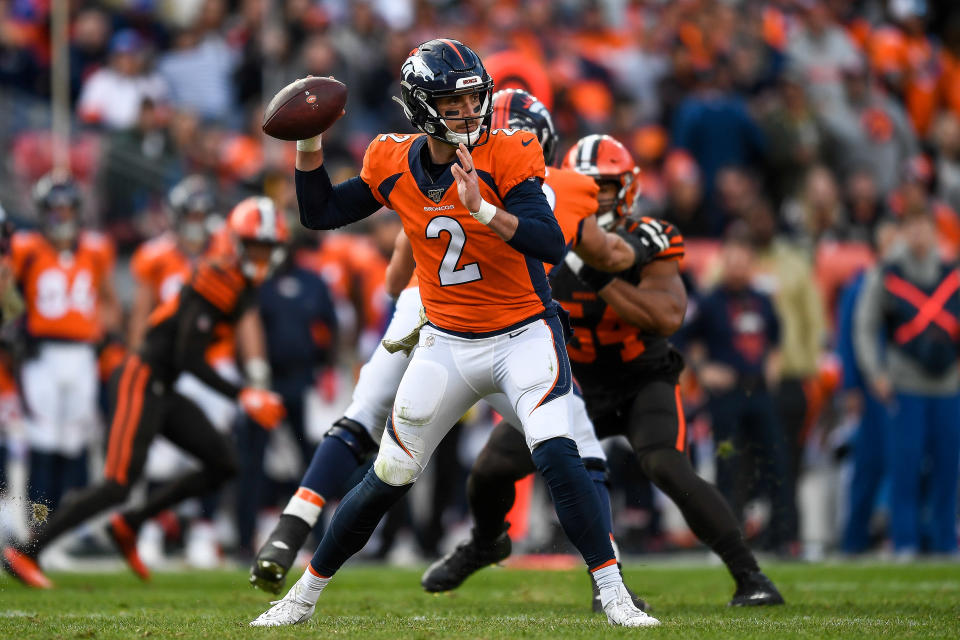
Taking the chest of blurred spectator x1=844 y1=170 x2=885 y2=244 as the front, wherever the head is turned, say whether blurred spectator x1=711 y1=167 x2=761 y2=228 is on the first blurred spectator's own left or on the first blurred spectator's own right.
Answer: on the first blurred spectator's own right

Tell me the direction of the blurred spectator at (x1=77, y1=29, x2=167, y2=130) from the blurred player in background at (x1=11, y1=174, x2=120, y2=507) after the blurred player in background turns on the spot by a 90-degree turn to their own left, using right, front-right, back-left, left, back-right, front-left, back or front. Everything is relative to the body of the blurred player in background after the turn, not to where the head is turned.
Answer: left

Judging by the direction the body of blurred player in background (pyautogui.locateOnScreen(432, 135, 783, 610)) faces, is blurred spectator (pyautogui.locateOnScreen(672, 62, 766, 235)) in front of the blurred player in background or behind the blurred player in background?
behind

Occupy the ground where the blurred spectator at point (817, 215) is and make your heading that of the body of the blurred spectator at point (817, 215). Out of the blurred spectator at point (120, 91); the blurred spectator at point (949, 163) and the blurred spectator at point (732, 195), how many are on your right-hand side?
2

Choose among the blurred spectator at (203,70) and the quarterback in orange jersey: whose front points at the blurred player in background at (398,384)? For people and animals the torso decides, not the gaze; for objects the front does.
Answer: the blurred spectator

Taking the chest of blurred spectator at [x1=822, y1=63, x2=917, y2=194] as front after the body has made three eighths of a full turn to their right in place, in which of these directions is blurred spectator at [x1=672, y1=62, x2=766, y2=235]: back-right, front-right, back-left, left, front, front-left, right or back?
left

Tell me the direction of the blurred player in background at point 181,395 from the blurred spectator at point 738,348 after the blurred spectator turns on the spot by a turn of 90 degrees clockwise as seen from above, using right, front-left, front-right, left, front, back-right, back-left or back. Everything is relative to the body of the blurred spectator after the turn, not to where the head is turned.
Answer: front-left
